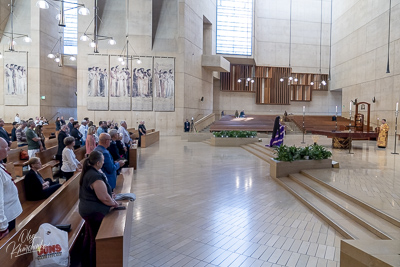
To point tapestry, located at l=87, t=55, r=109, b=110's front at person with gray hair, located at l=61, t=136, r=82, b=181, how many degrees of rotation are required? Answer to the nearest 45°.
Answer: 0° — it already faces them

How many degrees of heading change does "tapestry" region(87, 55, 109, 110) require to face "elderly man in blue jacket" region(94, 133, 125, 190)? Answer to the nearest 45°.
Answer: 0° — it already faces them

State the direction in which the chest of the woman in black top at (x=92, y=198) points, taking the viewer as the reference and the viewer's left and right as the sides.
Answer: facing to the right of the viewer

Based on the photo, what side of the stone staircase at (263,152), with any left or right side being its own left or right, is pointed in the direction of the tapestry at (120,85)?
right

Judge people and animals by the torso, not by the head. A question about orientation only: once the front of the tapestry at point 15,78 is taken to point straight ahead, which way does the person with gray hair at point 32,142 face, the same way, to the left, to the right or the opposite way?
to the left

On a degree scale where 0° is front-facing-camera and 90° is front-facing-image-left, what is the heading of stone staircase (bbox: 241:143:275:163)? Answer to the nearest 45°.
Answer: approximately 45°

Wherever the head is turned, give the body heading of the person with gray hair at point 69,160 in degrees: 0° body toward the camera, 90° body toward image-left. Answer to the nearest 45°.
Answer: approximately 270°

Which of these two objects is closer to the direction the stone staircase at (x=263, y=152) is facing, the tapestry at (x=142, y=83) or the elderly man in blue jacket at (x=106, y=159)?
the elderly man in blue jacket

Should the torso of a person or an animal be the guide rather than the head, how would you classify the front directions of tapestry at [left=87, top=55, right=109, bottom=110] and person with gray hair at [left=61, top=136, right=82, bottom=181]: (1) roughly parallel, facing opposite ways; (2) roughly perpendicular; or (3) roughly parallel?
roughly perpendicular

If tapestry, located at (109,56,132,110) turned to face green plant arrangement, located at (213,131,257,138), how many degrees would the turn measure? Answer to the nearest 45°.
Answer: approximately 45° to its left
